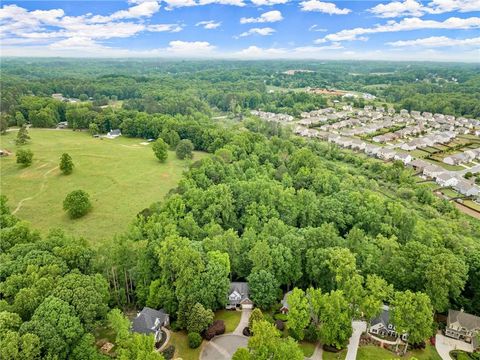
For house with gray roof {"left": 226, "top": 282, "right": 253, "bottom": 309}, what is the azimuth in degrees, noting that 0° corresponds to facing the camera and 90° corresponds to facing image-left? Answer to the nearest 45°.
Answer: approximately 0°

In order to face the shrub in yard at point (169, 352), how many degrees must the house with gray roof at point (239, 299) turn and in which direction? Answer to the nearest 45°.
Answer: approximately 45° to its right

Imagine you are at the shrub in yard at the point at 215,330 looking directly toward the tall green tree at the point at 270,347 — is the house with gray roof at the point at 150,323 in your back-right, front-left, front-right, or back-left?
back-right

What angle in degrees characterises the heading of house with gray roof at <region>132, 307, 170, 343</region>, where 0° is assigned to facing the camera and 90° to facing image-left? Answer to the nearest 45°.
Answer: approximately 315°

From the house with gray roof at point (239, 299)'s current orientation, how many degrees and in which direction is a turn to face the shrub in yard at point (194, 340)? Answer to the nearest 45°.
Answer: approximately 45° to its right

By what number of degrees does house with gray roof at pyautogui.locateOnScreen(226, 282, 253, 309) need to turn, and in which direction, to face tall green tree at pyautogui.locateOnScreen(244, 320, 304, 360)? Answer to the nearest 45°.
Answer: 0° — it already faces it

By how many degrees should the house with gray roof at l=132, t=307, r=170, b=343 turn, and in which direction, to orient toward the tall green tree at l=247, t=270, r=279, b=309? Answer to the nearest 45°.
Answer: approximately 45° to its left

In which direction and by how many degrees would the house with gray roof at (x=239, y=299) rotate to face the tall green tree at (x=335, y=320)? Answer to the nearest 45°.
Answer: approximately 45° to its left
